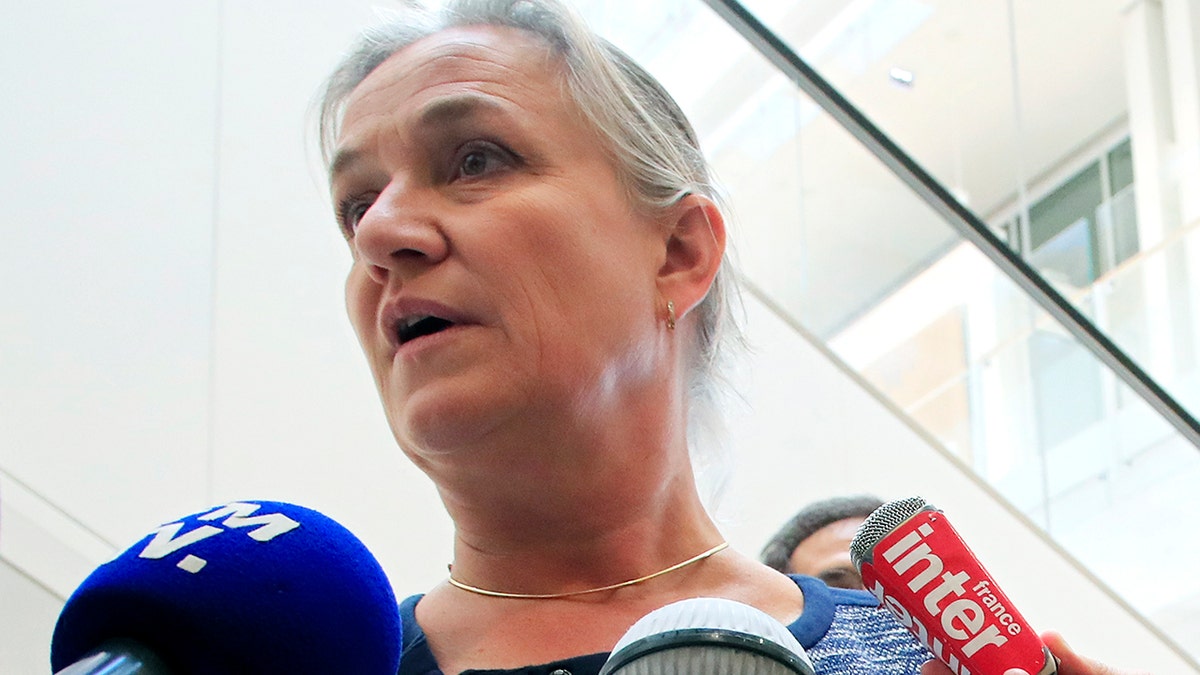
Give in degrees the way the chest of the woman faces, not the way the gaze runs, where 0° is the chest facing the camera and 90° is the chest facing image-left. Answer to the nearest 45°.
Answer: approximately 45°

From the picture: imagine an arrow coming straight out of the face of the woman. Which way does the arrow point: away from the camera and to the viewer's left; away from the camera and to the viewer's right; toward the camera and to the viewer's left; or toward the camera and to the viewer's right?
toward the camera and to the viewer's left
